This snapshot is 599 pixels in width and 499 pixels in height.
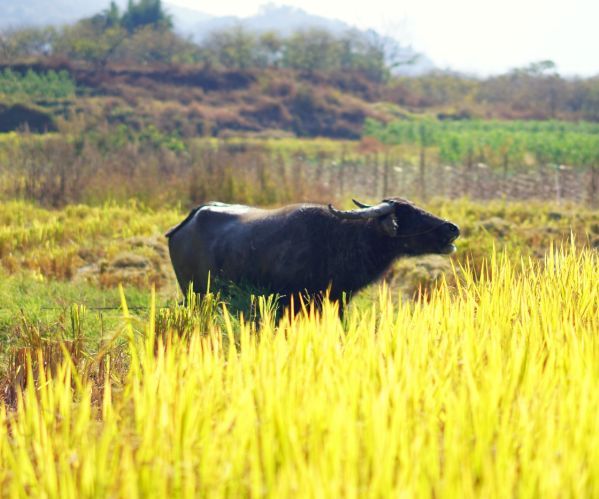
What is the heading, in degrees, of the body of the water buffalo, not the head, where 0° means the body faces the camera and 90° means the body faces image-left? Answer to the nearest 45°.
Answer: approximately 270°
